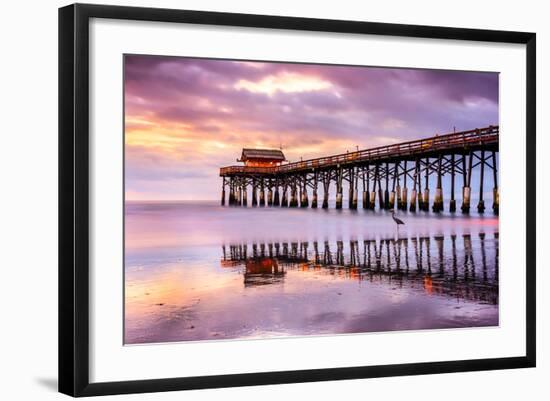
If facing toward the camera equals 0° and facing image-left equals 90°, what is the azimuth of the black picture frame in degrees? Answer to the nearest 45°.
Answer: approximately 315°
